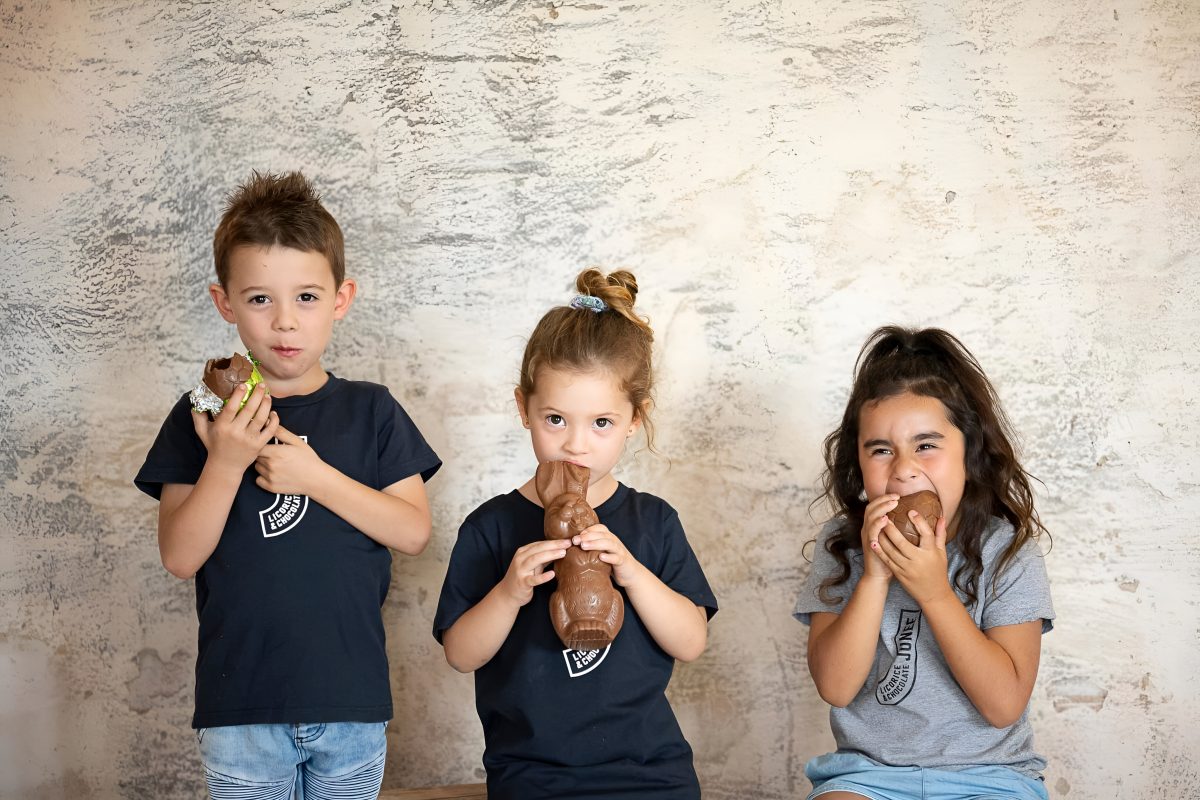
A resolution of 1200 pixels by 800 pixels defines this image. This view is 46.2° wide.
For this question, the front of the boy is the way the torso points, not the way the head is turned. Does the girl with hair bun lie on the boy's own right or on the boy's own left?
on the boy's own left

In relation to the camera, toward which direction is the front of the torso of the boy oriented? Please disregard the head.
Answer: toward the camera

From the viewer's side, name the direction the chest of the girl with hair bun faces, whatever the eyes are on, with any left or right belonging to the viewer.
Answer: facing the viewer

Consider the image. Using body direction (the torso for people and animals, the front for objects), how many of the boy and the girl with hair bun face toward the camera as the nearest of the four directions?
2
